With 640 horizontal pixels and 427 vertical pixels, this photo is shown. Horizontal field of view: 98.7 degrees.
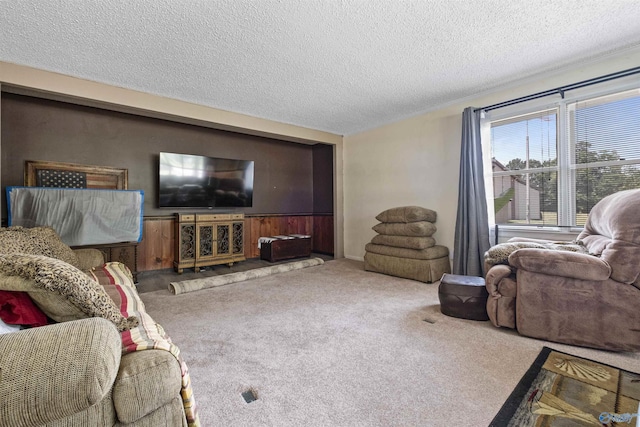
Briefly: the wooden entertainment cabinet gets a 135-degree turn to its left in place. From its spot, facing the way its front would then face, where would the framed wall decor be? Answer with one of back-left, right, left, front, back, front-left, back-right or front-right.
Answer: left

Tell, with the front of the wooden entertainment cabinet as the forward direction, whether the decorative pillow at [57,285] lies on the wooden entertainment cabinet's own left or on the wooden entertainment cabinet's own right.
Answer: on the wooden entertainment cabinet's own right

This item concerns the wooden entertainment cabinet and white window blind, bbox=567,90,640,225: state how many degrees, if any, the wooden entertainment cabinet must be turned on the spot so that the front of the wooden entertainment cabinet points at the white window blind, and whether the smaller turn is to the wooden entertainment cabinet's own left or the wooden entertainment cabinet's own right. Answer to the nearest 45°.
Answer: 0° — it already faces it

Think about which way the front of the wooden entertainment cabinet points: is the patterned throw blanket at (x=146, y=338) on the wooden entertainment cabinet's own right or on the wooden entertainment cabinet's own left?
on the wooden entertainment cabinet's own right

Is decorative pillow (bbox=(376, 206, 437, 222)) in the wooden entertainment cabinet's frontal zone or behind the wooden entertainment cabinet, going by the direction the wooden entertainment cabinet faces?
frontal zone

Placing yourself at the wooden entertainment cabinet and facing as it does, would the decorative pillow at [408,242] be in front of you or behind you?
in front

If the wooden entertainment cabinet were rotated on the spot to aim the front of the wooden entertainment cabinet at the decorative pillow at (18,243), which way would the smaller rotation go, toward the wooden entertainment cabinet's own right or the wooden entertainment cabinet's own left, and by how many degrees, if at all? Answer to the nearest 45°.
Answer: approximately 90° to the wooden entertainment cabinet's own right

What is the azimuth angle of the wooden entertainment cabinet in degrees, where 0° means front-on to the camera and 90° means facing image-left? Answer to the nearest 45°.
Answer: approximately 315°
